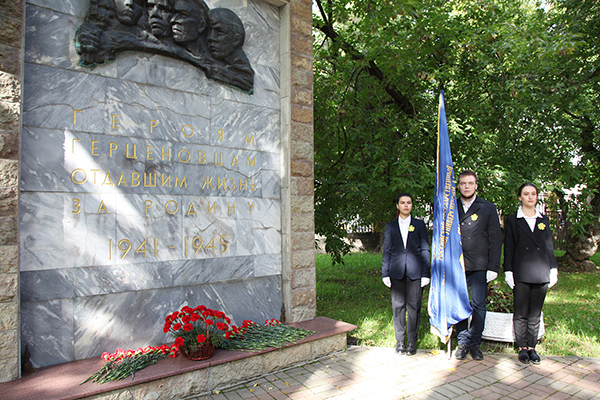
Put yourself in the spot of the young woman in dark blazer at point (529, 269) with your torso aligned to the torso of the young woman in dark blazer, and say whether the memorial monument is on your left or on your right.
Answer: on your right

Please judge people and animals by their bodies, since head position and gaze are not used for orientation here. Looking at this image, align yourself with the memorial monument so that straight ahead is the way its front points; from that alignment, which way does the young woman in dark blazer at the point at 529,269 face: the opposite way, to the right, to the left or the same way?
to the right

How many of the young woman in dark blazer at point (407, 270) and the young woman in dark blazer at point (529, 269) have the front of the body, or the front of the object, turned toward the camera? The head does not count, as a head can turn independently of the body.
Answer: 2

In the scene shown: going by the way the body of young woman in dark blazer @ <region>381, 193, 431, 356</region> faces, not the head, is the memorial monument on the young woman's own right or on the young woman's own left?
on the young woman's own right

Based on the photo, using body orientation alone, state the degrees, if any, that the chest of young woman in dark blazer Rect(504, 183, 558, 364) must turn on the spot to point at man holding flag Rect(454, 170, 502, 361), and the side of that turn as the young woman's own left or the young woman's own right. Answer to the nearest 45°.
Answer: approximately 90° to the young woman's own right

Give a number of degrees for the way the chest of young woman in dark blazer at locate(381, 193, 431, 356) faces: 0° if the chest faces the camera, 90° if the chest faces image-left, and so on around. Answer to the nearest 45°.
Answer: approximately 0°

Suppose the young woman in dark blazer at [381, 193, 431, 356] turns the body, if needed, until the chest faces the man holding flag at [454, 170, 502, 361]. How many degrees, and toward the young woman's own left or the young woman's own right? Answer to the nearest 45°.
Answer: approximately 90° to the young woman's own left

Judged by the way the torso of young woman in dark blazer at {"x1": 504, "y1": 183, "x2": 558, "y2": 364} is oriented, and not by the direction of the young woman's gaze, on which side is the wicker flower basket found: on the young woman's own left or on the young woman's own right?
on the young woman's own right

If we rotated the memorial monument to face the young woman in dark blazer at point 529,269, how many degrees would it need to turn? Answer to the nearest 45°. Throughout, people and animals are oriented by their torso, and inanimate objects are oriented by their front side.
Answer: approximately 45° to its left
